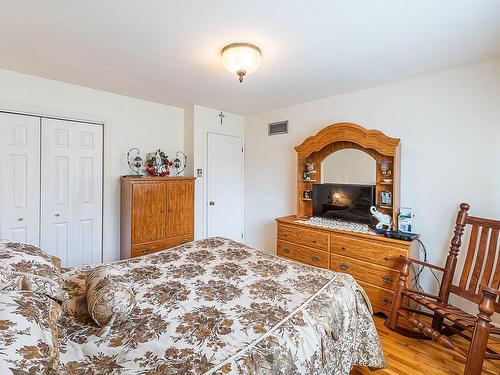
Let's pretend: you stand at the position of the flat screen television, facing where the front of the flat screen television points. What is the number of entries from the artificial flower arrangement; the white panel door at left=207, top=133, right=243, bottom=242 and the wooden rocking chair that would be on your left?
1

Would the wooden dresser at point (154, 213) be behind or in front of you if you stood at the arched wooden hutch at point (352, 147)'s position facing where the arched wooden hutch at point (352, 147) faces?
in front

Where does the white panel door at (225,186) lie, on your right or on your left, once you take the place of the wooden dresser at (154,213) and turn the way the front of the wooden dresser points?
on your left

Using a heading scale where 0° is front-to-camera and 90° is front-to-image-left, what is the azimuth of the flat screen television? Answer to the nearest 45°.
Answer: approximately 45°

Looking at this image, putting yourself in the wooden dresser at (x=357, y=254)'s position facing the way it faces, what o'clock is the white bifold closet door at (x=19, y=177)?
The white bifold closet door is roughly at 1 o'clock from the wooden dresser.

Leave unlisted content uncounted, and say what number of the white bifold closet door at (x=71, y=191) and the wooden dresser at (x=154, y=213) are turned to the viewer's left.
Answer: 0

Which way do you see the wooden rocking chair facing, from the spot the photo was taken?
facing the viewer and to the left of the viewer

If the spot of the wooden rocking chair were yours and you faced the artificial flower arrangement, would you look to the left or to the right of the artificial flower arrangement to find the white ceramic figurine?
right

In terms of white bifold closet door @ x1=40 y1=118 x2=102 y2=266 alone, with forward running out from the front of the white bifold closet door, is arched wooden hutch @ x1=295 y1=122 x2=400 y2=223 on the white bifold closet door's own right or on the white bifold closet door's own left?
on the white bifold closet door's own left

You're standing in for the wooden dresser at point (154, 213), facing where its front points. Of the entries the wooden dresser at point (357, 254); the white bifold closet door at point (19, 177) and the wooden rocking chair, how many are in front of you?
2

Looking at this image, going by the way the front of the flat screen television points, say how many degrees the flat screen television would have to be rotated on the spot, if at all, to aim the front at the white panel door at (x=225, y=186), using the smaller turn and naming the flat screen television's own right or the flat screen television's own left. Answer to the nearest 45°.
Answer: approximately 45° to the flat screen television's own right

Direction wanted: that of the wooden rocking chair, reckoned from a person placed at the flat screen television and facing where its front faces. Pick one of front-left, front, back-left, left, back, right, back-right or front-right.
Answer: left

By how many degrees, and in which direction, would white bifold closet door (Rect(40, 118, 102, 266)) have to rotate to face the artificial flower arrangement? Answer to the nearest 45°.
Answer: approximately 90° to its left
